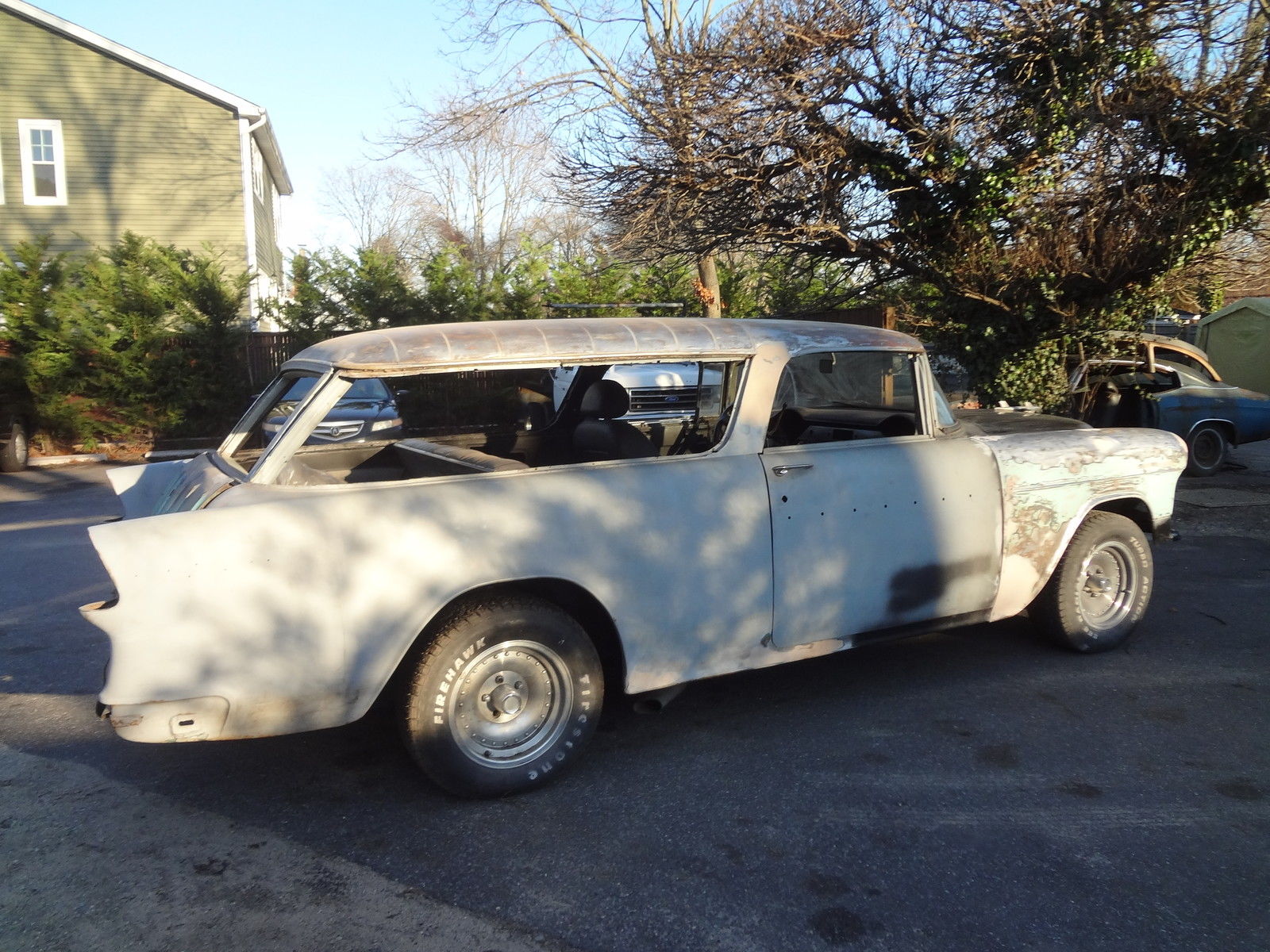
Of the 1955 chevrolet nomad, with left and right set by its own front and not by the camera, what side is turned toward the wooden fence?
left

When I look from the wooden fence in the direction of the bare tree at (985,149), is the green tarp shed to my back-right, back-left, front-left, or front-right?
front-left

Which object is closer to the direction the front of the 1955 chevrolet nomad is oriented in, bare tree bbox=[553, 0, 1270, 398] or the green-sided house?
the bare tree

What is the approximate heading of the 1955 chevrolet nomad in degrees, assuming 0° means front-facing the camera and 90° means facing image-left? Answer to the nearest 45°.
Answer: approximately 225°

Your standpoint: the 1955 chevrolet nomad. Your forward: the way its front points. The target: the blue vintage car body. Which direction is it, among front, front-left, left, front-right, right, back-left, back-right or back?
front

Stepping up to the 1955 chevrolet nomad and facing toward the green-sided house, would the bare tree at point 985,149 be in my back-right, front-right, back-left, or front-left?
front-right

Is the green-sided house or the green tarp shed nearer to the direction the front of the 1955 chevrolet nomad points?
the green tarp shed

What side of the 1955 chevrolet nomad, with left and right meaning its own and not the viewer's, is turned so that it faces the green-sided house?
left

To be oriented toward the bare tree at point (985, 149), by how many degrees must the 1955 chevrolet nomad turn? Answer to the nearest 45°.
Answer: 0° — it already faces it

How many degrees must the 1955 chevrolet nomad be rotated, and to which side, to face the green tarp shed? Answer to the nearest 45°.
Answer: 0° — it already faces it

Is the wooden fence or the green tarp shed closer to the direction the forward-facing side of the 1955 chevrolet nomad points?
the green tarp shed
